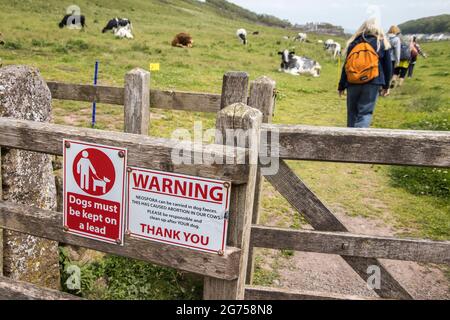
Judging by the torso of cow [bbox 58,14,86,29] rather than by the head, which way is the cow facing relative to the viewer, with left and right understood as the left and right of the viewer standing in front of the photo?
facing to the left of the viewer

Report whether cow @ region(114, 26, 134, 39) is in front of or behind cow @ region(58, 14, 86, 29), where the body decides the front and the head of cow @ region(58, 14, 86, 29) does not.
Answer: behind

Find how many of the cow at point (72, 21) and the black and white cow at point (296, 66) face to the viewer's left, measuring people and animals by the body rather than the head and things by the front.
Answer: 2

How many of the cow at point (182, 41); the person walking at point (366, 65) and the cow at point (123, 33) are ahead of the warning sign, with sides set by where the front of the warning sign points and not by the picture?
0

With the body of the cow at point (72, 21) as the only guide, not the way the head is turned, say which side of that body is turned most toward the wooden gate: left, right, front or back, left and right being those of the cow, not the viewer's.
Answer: left

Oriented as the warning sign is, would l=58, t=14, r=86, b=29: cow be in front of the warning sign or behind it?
behind

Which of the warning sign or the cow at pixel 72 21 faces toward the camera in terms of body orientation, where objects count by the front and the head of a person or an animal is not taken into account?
the warning sign

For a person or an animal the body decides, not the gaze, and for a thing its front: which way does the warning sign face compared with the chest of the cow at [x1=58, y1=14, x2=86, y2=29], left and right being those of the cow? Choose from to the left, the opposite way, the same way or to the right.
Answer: to the left

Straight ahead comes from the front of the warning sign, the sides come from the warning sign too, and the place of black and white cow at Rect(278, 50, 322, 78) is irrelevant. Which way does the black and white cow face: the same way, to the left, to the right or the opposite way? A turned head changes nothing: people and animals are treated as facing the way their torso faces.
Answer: to the right

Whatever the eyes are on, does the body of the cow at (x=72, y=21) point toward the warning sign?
no

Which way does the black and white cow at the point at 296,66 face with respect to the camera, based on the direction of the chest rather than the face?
to the viewer's left

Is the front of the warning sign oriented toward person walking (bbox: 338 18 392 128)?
no

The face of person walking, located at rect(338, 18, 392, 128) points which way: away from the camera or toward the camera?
away from the camera

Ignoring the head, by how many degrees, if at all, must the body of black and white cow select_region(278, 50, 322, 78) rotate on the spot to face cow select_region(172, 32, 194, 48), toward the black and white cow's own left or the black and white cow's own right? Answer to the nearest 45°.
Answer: approximately 45° to the black and white cow's own right

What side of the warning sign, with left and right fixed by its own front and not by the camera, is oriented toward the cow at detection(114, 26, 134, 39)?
back

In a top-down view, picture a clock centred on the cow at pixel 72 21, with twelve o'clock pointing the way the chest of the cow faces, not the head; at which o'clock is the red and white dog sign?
The red and white dog sign is roughly at 9 o'clock from the cow.

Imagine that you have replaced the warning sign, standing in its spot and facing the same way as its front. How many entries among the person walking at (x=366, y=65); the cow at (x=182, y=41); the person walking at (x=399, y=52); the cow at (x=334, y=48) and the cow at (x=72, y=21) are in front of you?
0

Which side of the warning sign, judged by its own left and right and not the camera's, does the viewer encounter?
front

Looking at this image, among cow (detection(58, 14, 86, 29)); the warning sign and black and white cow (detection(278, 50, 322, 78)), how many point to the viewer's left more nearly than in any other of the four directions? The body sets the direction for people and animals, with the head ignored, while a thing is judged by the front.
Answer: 2

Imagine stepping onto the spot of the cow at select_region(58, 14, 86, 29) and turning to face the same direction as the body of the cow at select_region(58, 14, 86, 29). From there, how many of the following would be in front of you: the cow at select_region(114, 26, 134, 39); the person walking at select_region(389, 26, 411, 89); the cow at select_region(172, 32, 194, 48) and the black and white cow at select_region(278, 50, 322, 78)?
0

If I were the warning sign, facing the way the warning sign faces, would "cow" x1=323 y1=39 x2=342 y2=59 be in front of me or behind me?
behind

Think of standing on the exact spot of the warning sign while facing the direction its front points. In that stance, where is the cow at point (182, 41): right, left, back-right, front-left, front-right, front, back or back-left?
back

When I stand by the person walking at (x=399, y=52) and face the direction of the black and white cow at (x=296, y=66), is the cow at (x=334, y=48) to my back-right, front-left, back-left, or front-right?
front-right
